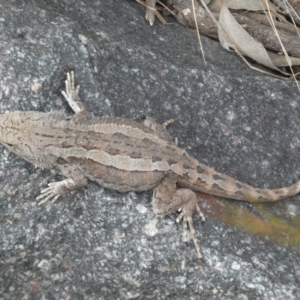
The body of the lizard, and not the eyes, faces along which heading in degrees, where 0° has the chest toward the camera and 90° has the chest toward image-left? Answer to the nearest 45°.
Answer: approximately 90°

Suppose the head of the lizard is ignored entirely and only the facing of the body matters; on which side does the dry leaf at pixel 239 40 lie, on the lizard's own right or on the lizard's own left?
on the lizard's own right
